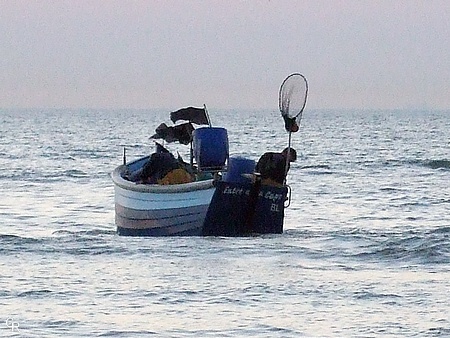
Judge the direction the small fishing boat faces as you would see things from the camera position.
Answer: facing away from the viewer and to the left of the viewer
